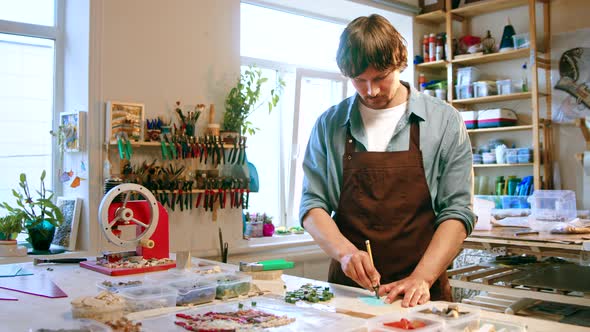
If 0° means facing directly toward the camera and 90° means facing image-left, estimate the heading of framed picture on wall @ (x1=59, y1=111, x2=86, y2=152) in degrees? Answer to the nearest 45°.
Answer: approximately 45°

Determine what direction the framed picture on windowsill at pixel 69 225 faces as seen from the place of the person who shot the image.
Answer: facing the viewer and to the left of the viewer

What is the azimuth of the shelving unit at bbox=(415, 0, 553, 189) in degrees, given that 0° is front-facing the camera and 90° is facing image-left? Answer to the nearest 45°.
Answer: approximately 45°

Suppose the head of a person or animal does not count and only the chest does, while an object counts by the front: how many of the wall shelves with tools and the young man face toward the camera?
2

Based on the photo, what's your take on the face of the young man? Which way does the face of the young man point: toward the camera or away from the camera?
toward the camera

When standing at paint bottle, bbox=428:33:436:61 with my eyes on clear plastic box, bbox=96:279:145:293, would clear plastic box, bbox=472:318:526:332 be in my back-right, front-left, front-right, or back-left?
front-left

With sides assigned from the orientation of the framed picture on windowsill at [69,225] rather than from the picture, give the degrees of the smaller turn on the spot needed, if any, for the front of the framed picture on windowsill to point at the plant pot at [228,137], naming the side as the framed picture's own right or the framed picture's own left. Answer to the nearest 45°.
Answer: approximately 135° to the framed picture's own left

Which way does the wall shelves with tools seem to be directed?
toward the camera

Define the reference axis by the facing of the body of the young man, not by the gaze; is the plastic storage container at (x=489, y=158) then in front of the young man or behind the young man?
behind

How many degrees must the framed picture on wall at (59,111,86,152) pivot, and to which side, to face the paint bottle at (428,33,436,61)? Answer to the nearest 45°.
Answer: approximately 135° to its left

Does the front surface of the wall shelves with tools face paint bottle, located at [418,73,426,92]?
no
